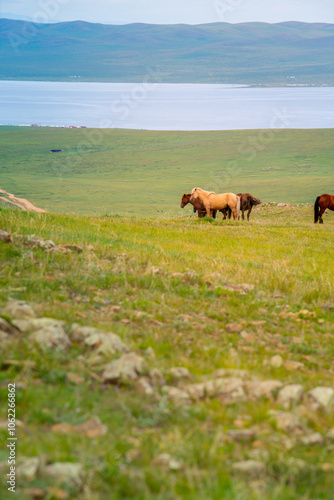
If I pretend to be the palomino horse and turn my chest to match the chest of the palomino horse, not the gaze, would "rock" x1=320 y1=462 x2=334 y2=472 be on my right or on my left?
on my left

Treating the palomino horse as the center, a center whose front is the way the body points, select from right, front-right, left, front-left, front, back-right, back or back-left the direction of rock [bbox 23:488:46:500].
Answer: left

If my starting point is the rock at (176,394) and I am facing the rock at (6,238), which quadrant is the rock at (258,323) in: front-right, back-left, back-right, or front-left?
front-right

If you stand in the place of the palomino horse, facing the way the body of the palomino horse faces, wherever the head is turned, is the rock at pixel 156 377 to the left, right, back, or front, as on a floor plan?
left

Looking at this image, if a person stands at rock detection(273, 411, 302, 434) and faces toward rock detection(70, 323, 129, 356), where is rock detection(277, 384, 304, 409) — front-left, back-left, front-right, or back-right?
front-right

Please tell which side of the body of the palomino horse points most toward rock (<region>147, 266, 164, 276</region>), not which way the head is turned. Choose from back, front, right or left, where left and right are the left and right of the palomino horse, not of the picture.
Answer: left

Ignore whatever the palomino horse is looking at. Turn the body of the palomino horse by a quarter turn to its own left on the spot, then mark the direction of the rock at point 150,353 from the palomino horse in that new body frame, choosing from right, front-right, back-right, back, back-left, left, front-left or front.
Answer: front

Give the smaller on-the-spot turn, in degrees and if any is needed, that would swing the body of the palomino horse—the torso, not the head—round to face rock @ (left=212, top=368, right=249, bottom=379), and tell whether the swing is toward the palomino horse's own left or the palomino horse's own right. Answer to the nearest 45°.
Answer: approximately 90° to the palomino horse's own left

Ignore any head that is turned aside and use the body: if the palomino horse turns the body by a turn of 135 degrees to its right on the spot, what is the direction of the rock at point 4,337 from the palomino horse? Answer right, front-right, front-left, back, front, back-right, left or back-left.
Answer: back-right

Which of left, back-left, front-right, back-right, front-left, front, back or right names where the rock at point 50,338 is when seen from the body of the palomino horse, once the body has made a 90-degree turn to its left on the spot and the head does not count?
front

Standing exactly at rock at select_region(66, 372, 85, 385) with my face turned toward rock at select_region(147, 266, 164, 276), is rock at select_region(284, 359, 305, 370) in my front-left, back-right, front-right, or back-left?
front-right

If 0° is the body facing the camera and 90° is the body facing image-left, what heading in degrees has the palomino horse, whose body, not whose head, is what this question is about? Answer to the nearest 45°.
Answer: approximately 90°

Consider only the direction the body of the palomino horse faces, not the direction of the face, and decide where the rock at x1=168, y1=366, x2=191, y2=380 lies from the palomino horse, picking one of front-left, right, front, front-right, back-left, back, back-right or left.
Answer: left

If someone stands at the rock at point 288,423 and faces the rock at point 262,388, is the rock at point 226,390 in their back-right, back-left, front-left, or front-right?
front-left

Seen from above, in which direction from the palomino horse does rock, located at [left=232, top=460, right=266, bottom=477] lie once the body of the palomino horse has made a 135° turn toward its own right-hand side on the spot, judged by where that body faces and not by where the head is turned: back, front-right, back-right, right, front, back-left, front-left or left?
back-right

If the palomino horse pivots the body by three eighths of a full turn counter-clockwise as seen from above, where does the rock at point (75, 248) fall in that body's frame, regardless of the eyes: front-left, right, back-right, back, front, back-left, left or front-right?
front-right

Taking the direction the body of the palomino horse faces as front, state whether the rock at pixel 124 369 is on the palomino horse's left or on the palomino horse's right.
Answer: on the palomino horse's left

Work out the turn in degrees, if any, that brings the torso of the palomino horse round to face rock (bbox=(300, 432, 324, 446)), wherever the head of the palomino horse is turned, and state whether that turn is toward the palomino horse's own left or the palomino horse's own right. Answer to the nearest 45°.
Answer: approximately 90° to the palomino horse's own left
